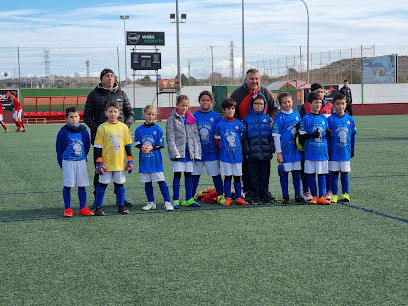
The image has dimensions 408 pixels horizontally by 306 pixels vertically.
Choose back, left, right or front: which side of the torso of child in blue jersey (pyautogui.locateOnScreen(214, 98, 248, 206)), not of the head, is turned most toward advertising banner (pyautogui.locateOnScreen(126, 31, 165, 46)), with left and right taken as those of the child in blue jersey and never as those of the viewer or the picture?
back

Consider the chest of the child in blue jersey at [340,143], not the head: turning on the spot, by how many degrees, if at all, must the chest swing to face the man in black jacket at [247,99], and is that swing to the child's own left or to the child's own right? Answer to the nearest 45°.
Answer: approximately 90° to the child's own right
